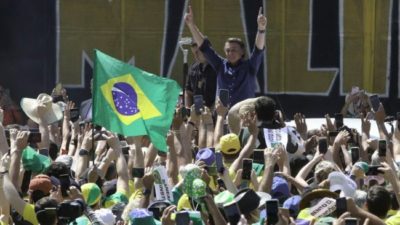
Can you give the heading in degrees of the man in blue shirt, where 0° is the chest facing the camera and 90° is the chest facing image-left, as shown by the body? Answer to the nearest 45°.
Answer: approximately 45°
